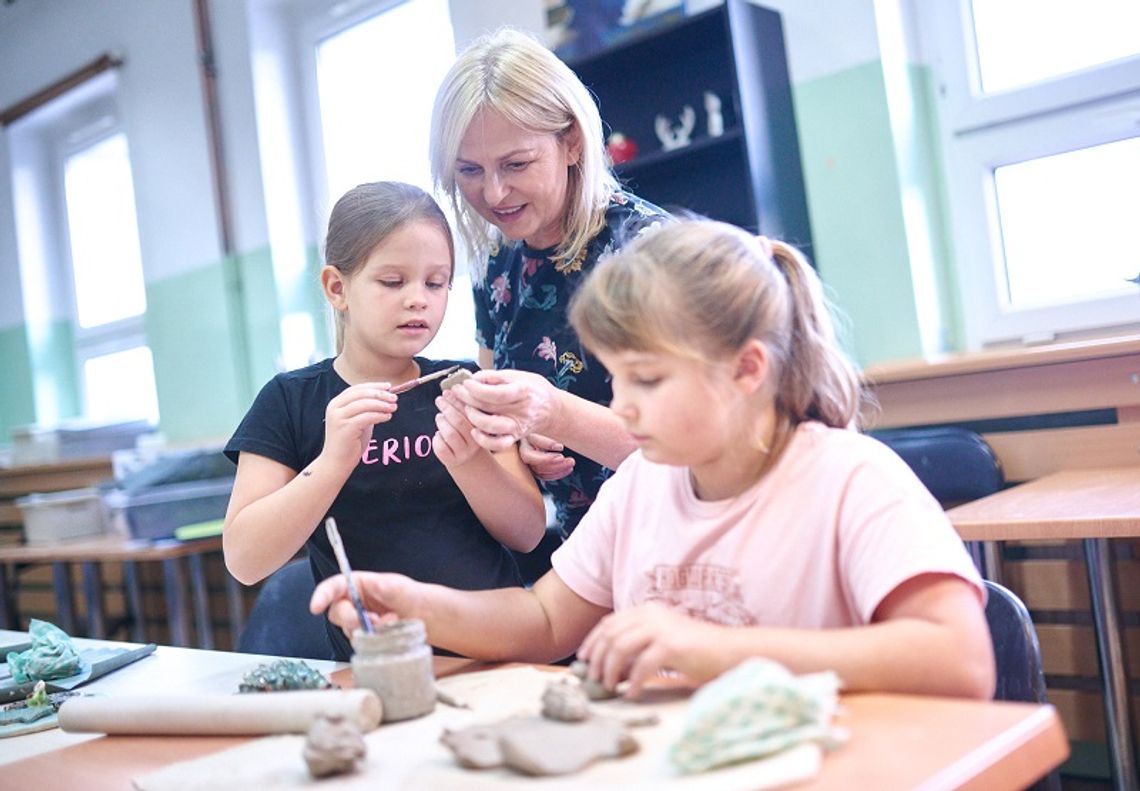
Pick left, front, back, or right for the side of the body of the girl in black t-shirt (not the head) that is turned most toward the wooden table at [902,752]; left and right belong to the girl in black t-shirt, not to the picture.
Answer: front

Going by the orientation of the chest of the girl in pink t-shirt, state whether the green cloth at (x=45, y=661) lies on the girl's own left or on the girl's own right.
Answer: on the girl's own right

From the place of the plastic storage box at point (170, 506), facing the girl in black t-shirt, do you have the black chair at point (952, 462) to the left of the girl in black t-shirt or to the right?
left

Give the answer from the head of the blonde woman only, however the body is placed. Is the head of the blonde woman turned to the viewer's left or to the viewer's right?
to the viewer's left

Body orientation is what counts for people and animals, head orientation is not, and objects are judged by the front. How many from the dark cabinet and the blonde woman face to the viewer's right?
0

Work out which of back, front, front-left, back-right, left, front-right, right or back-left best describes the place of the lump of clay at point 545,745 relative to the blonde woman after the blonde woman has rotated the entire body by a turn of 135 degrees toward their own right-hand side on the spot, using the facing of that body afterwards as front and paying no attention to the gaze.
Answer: back

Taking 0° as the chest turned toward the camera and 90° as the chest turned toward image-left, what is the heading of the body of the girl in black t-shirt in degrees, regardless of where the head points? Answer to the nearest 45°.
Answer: approximately 315°

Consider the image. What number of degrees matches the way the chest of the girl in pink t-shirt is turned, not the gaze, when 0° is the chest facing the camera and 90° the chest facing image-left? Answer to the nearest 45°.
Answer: approximately 45°

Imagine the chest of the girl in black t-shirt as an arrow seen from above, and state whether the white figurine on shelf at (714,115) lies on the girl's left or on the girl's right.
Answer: on the girl's left

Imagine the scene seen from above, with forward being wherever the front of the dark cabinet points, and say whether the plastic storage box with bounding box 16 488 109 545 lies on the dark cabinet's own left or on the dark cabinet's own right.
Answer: on the dark cabinet's own right

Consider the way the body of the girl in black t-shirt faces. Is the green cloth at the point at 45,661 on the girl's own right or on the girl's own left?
on the girl's own right

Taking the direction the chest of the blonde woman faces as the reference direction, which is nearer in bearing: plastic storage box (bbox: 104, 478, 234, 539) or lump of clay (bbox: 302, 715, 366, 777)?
the lump of clay

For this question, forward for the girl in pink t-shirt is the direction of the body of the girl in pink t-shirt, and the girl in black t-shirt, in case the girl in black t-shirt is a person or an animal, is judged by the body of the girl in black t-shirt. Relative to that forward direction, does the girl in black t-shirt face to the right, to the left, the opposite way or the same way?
to the left
